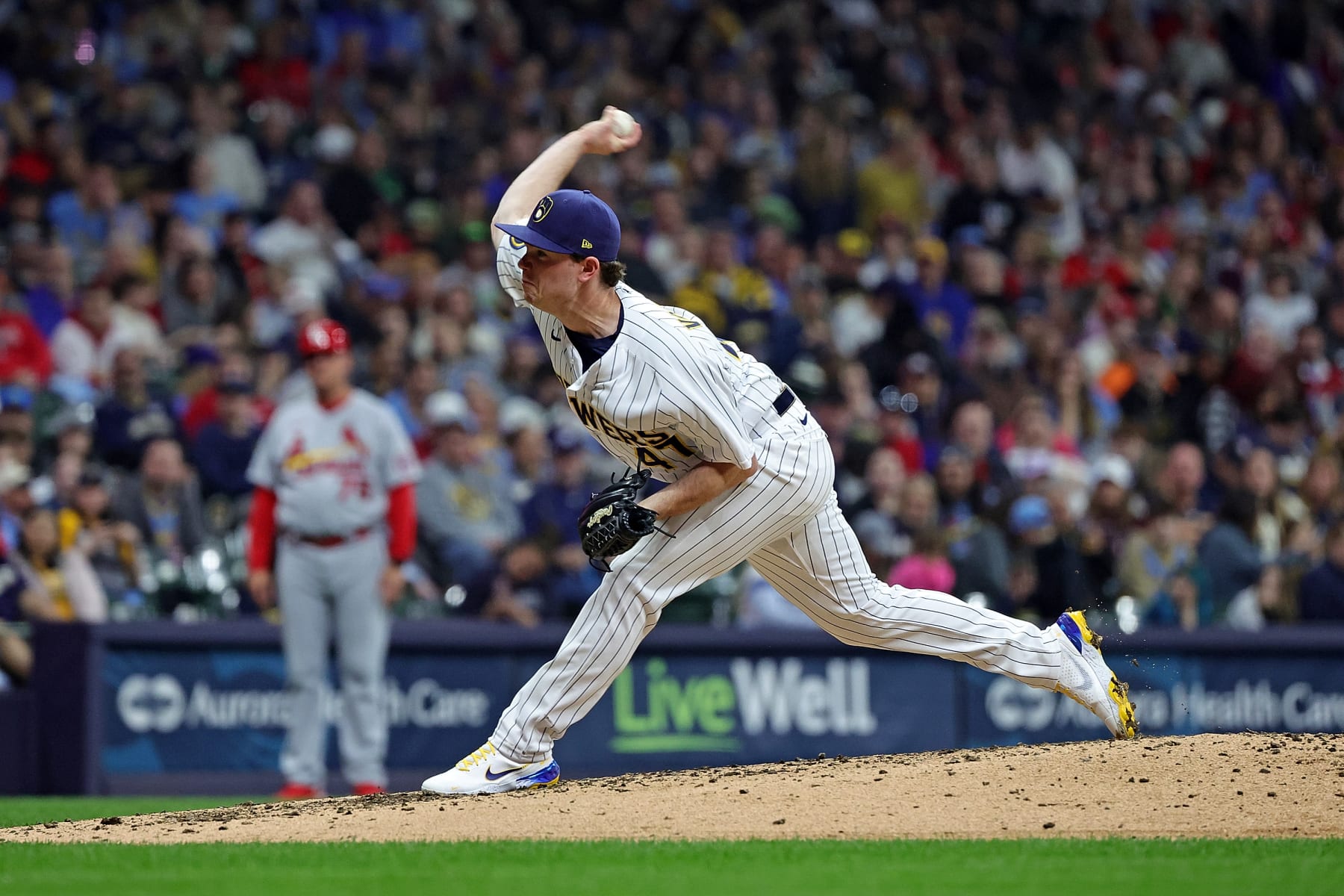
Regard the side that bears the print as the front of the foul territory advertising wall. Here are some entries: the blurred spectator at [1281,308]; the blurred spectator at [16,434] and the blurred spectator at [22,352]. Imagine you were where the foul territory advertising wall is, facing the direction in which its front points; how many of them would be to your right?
2

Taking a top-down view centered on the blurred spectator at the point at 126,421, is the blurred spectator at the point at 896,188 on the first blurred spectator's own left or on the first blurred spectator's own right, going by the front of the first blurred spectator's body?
on the first blurred spectator's own left

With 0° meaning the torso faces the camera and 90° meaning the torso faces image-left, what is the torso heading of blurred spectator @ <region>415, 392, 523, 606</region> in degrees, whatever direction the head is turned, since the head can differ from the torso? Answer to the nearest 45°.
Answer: approximately 0°

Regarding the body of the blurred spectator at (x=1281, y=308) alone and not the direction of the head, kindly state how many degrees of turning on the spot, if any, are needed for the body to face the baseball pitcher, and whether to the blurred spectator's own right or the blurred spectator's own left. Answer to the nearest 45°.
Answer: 0° — they already face them

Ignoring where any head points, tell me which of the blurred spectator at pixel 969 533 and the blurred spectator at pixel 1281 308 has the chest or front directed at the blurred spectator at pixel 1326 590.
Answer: the blurred spectator at pixel 1281 308
